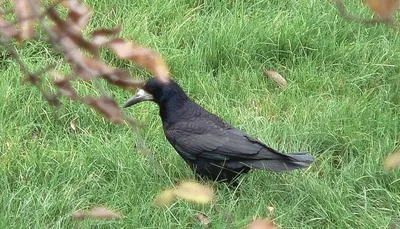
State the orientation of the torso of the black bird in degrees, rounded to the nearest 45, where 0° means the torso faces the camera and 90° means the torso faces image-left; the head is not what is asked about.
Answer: approximately 90°

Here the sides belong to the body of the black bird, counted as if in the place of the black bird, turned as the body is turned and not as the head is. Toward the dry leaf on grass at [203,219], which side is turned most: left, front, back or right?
left

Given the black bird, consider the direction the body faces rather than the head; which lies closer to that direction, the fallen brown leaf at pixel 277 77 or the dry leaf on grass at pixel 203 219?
the dry leaf on grass

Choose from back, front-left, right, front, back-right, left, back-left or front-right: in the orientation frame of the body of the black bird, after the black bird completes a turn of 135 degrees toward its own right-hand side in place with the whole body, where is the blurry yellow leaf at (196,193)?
back-right

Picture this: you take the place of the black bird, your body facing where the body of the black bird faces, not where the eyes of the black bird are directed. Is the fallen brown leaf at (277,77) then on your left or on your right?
on your right
